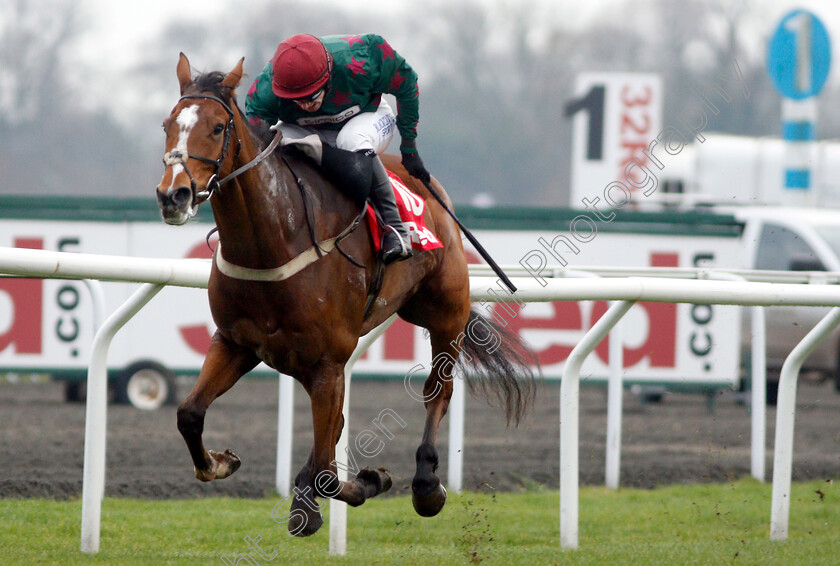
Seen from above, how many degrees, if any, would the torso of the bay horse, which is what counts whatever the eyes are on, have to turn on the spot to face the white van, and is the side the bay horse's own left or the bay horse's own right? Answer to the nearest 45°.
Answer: approximately 180°

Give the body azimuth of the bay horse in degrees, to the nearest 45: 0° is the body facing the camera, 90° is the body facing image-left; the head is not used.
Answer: approximately 45°

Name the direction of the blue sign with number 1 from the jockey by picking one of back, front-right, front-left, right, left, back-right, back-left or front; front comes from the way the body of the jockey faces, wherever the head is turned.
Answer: back

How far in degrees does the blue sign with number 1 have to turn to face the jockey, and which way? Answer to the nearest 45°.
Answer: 0° — it already faces them

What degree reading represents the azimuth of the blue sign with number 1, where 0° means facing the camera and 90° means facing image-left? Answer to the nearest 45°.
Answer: approximately 0°
